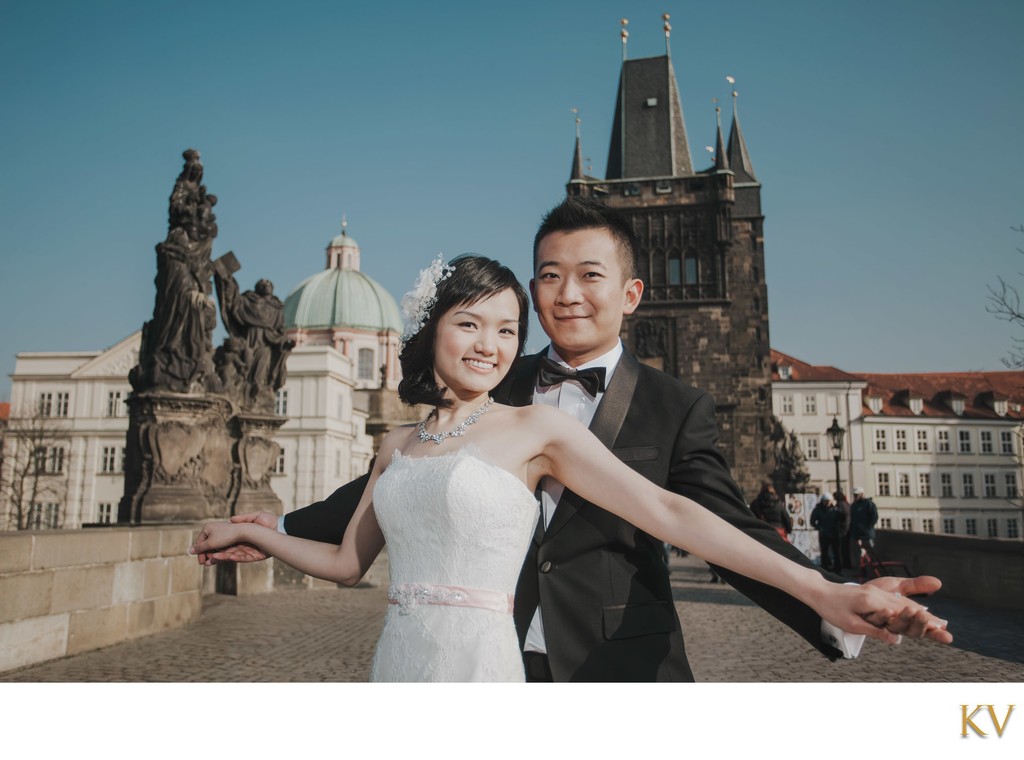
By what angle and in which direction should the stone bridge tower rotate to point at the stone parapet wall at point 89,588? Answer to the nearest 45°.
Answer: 0° — it already faces it

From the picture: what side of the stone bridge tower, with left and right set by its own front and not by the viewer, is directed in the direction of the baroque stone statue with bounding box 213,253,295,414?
front

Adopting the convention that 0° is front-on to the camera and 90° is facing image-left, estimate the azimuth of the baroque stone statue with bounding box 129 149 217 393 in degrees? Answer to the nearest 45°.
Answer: approximately 315°

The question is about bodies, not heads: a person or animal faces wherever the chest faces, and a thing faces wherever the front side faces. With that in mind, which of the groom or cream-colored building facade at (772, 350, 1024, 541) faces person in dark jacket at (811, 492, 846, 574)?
the cream-colored building facade

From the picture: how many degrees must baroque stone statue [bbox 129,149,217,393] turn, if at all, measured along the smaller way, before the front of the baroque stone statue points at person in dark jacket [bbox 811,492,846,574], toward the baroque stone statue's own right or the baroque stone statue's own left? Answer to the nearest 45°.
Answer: approximately 45° to the baroque stone statue's own left

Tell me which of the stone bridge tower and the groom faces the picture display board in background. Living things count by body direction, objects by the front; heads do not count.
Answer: the stone bridge tower

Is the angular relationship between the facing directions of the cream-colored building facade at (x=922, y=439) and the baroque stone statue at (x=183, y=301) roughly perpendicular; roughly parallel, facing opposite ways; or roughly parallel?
roughly perpendicular

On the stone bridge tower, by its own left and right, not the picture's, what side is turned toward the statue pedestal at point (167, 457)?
front

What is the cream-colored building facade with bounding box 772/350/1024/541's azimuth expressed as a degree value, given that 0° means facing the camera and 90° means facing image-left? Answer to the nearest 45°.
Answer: approximately 0°

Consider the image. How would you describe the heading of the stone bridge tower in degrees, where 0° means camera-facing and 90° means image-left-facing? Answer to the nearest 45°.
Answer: approximately 0°
